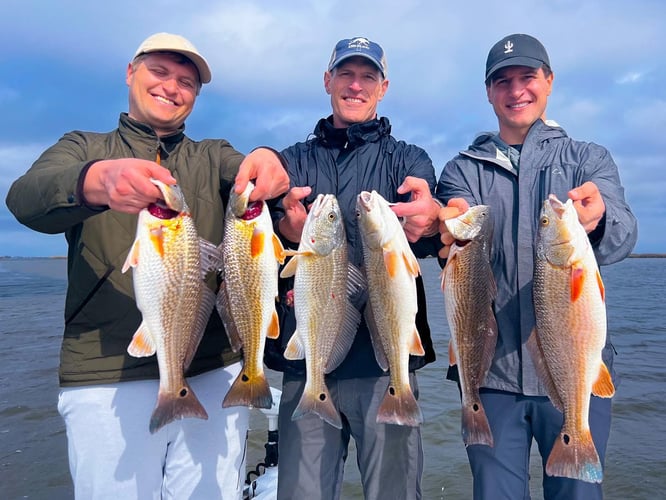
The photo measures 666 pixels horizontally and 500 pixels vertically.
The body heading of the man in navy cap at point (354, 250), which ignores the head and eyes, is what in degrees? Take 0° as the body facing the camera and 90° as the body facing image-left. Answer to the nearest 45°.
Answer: approximately 0°

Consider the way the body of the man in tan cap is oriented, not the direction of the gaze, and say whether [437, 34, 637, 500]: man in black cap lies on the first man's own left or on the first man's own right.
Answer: on the first man's own left

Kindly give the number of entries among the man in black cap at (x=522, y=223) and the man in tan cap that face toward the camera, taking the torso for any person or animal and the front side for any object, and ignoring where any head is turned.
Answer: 2

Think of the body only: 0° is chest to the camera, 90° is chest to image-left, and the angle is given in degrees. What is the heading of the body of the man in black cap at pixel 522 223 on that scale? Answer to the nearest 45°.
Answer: approximately 0°

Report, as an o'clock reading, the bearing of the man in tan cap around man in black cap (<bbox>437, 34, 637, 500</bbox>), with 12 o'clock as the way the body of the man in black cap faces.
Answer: The man in tan cap is roughly at 2 o'clock from the man in black cap.

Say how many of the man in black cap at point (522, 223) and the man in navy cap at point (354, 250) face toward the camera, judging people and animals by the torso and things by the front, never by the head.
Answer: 2

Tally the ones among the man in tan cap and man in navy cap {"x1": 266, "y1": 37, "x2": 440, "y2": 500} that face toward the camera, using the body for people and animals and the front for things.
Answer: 2

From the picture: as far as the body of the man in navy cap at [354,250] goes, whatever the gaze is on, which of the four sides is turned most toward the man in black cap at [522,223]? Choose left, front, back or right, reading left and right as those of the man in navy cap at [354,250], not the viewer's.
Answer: left
